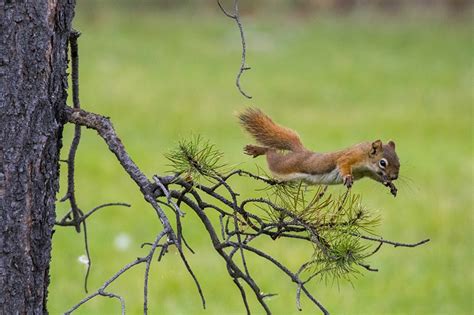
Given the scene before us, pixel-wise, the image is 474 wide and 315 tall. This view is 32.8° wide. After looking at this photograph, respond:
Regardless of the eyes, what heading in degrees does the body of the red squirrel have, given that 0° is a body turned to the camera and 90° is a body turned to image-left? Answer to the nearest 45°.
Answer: approximately 270°

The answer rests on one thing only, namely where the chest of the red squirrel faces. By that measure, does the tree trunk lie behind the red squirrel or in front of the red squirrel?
behind
